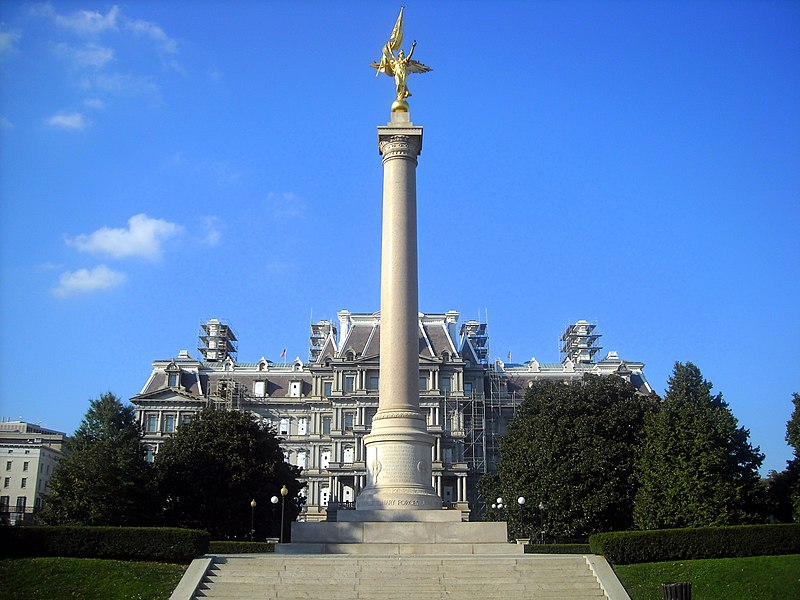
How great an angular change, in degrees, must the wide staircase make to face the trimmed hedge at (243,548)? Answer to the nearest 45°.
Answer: approximately 135° to its right

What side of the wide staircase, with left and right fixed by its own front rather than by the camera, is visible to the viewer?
front

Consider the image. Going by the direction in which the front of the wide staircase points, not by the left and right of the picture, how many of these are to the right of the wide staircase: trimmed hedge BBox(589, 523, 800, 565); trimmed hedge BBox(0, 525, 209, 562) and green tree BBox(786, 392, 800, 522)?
1

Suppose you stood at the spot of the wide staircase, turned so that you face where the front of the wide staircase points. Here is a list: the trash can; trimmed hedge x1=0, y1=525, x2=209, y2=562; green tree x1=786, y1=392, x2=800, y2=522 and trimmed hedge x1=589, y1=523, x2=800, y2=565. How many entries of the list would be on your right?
1

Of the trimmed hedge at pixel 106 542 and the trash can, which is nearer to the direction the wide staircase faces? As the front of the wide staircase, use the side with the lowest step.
the trash can

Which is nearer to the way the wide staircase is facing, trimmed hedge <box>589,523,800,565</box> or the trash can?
the trash can

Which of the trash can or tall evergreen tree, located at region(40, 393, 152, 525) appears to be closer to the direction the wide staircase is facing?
the trash can

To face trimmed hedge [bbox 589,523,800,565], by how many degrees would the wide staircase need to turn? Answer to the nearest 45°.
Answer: approximately 90° to its left

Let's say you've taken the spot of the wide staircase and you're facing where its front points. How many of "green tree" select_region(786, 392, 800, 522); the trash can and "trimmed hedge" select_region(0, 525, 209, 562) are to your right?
1

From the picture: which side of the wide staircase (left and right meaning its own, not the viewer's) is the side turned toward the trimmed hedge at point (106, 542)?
right

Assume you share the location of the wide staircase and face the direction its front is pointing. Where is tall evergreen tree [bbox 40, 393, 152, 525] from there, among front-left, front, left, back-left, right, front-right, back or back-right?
back-right
